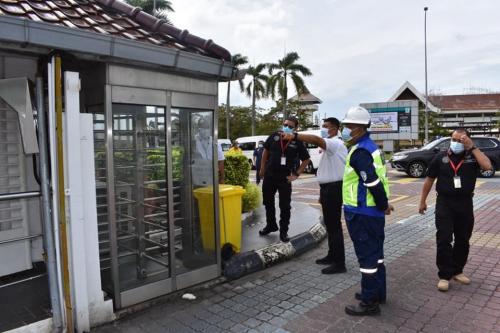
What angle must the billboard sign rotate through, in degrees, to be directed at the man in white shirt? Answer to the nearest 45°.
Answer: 0° — it already faces them

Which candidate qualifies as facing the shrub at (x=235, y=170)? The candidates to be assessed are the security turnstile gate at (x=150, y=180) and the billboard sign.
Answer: the billboard sign

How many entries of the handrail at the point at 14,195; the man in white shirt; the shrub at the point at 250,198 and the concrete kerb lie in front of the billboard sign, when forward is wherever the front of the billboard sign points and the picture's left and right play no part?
4

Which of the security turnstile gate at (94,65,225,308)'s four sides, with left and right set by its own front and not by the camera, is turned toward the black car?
left

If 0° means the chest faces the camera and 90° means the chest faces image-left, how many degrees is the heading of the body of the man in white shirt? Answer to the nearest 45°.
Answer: approximately 90°

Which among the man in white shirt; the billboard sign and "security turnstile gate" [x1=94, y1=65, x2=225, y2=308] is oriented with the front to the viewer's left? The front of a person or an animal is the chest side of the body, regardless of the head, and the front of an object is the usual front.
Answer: the man in white shirt

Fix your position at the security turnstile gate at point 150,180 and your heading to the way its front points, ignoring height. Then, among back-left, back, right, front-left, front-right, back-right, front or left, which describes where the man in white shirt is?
front-left

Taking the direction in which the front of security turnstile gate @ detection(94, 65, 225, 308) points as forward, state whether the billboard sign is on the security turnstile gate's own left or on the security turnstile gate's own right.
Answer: on the security turnstile gate's own left

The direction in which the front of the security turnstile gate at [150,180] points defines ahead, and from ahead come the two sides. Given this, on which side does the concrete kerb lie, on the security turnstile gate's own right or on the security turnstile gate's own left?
on the security turnstile gate's own left

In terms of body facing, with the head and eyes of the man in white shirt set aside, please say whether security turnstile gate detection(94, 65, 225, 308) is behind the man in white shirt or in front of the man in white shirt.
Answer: in front

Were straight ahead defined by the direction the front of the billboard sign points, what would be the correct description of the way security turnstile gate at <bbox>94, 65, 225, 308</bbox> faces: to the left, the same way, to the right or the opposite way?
to the left

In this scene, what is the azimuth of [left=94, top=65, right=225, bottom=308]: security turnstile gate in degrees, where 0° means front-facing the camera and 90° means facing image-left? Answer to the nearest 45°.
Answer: approximately 315°

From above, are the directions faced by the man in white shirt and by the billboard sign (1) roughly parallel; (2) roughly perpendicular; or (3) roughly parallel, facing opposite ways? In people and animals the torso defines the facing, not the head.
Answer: roughly perpendicular

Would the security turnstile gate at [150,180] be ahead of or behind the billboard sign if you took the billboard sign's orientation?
ahead
